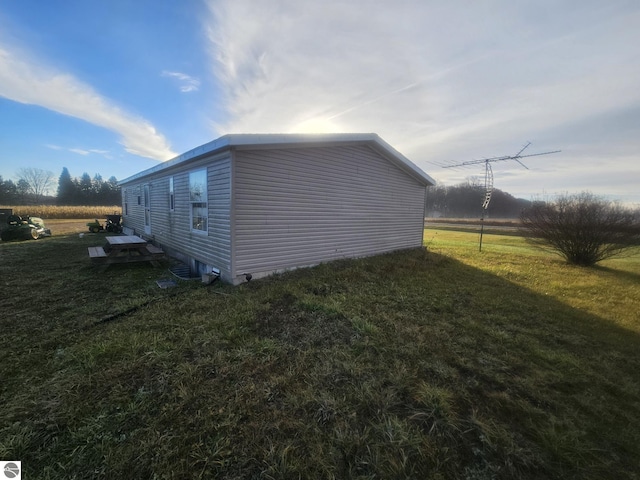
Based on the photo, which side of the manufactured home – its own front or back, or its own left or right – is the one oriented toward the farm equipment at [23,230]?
front

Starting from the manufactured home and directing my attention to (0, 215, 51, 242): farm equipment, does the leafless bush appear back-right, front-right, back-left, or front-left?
back-right

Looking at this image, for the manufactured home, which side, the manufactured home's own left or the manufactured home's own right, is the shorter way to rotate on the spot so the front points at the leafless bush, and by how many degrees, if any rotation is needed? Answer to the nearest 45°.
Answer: approximately 135° to the manufactured home's own left

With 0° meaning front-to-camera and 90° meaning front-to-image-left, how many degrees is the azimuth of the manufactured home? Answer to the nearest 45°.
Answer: approximately 45°

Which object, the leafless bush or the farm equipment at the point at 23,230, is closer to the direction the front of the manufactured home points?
the farm equipment

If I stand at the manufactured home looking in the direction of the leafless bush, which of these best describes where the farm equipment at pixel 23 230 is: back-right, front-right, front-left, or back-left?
back-left
